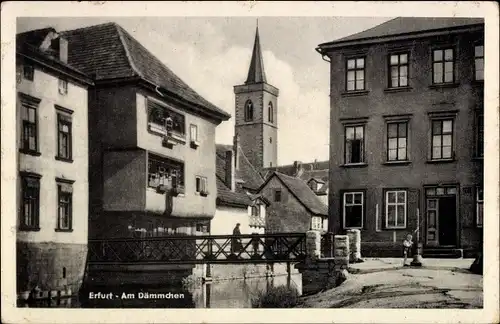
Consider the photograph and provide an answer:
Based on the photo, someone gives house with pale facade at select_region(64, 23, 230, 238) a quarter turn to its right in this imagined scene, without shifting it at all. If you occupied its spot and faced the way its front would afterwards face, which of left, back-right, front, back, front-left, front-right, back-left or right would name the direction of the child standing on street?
back-left

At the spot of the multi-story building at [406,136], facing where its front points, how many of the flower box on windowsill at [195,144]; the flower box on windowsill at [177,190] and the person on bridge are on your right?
3

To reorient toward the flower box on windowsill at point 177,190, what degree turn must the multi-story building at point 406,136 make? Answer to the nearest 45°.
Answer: approximately 90° to its right

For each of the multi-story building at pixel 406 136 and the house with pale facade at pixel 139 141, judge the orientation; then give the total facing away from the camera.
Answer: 0

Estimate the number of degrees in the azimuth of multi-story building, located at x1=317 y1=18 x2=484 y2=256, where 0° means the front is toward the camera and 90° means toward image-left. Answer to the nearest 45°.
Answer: approximately 0°

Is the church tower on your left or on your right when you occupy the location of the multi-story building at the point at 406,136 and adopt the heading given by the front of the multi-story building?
on your right

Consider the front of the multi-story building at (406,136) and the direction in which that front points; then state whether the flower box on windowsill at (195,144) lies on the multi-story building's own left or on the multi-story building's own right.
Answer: on the multi-story building's own right
